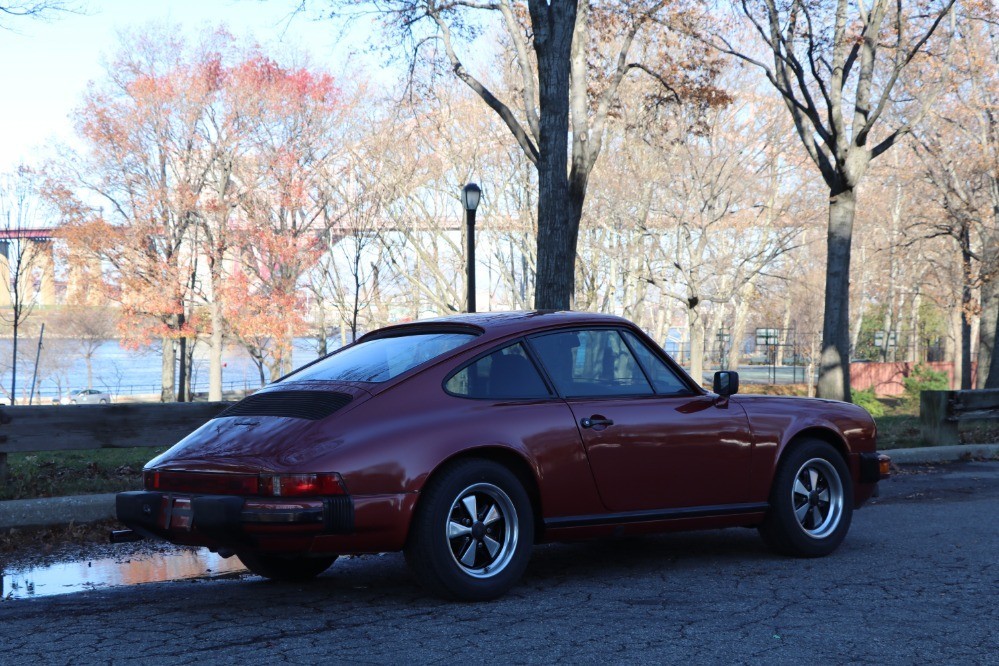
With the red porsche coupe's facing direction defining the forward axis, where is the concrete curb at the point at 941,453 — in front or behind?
in front

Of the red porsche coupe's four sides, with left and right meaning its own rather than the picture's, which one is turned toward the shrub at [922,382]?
front

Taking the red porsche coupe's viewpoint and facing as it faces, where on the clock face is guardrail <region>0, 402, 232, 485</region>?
The guardrail is roughly at 9 o'clock from the red porsche coupe.

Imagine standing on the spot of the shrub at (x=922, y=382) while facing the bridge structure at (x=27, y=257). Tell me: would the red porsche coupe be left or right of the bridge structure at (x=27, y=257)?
left

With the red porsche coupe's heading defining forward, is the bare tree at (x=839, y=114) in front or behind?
in front

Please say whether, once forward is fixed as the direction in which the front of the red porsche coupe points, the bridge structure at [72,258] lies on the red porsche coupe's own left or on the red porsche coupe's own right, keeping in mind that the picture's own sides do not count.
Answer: on the red porsche coupe's own left

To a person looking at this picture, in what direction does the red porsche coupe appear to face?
facing away from the viewer and to the right of the viewer

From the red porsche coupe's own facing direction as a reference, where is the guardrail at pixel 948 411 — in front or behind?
in front
